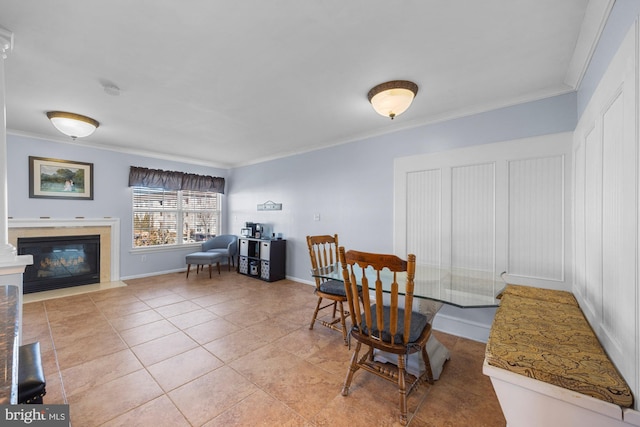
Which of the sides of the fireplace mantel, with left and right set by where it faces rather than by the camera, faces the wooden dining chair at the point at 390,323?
front

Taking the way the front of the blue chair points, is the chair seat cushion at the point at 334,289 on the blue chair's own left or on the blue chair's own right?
on the blue chair's own left

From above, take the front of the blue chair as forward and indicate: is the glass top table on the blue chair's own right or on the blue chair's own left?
on the blue chair's own left

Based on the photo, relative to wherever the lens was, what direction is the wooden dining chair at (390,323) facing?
facing away from the viewer and to the right of the viewer

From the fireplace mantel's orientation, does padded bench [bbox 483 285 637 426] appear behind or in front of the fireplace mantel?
in front

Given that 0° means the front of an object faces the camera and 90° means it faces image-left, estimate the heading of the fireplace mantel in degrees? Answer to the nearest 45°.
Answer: approximately 0°
